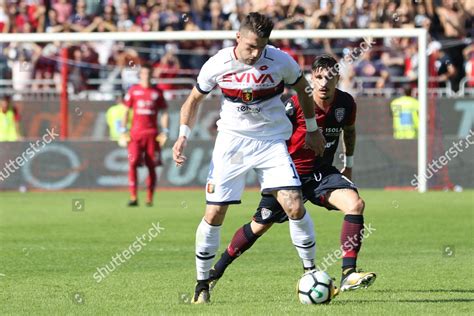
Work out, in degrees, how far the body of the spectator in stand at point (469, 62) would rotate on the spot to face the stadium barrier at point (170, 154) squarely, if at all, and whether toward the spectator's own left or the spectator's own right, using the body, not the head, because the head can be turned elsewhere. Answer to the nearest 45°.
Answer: approximately 45° to the spectator's own right

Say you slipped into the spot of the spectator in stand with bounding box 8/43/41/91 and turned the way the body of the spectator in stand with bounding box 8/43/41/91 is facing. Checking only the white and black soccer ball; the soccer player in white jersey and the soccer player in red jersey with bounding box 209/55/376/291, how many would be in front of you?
3

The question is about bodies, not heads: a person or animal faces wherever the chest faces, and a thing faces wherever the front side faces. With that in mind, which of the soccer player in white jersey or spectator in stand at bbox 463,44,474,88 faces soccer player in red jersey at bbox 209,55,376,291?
the spectator in stand

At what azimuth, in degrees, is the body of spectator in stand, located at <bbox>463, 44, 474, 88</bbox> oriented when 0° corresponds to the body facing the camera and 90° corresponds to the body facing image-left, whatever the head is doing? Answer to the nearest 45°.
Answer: approximately 0°

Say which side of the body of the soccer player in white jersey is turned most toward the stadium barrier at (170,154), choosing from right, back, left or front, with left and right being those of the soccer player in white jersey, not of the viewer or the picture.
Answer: back

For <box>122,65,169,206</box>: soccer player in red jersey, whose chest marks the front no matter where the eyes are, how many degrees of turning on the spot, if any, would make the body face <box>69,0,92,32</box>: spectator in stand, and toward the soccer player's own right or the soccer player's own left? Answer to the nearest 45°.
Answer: approximately 180°
